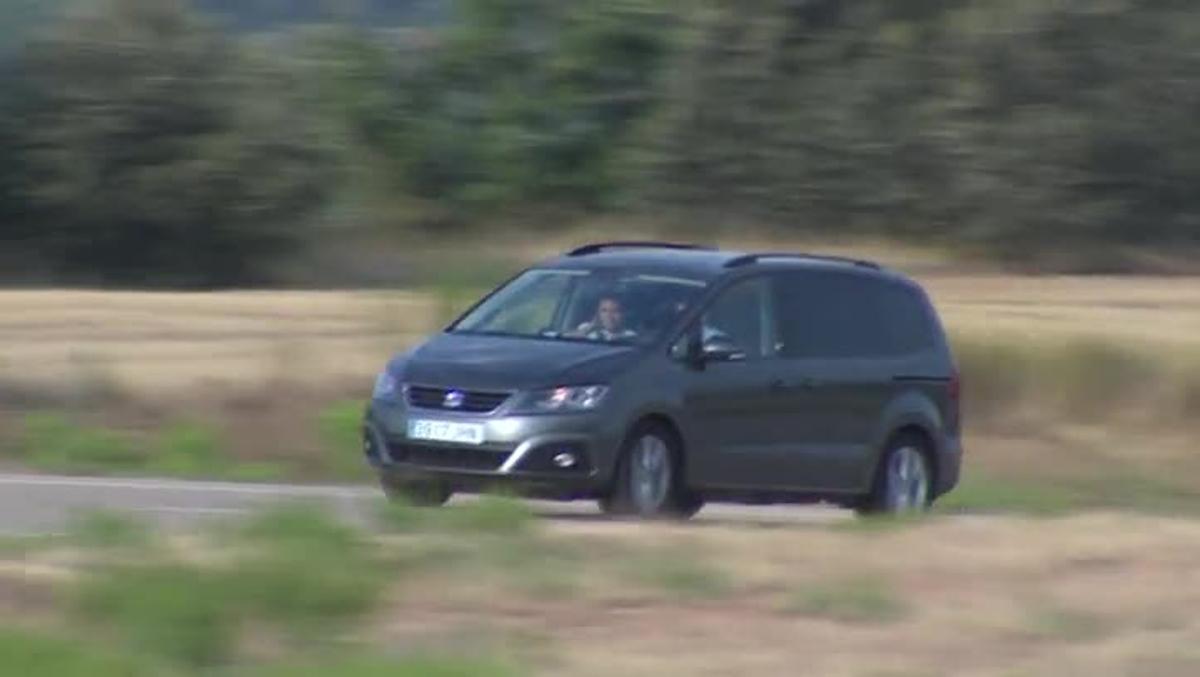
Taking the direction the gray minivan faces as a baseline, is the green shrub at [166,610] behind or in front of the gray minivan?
in front

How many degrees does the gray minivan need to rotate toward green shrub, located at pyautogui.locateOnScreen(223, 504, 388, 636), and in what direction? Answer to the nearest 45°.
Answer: approximately 45° to its left

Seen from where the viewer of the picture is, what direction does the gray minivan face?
facing the viewer and to the left of the viewer

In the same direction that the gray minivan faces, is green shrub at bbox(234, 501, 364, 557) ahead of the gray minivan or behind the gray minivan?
ahead

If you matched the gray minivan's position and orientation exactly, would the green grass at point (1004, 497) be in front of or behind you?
behind

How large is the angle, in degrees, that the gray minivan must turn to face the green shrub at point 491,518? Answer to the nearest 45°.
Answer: approximately 45° to its left

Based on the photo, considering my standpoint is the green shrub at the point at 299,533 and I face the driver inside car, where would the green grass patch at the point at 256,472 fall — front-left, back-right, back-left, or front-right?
front-left

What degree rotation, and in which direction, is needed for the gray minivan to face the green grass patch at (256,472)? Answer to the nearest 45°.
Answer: approximately 90° to its right
